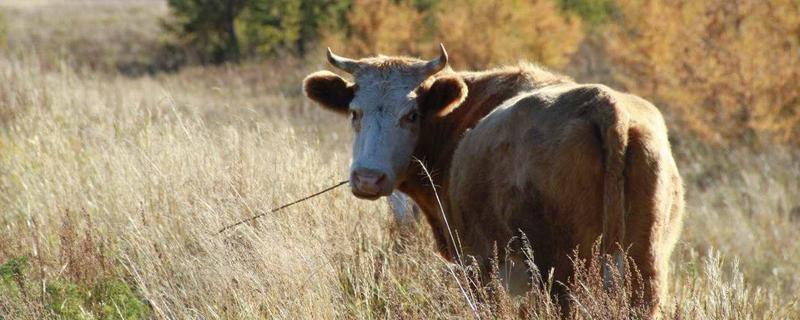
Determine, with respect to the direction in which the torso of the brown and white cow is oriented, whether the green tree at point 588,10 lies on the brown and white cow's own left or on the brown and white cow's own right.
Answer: on the brown and white cow's own right

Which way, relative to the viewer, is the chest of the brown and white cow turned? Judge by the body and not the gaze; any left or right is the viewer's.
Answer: facing away from the viewer and to the left of the viewer

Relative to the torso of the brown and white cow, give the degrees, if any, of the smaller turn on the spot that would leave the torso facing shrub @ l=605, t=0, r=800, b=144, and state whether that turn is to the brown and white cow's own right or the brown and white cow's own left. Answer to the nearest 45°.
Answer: approximately 45° to the brown and white cow's own right

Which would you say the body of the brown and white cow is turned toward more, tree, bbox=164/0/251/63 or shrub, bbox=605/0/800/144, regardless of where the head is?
the tree

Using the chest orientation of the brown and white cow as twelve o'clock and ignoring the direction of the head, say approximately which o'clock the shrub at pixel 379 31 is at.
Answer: The shrub is roughly at 1 o'clock from the brown and white cow.
